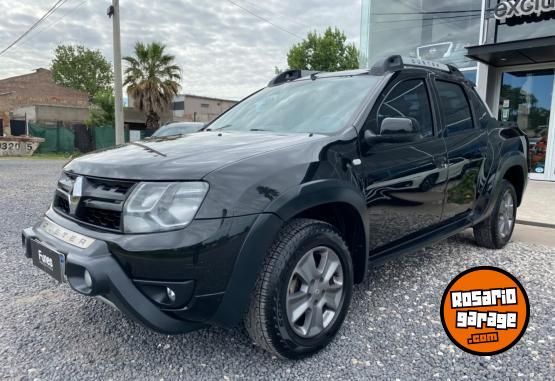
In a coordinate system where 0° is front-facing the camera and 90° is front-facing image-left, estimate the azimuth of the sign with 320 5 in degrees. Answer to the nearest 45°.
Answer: approximately 0°

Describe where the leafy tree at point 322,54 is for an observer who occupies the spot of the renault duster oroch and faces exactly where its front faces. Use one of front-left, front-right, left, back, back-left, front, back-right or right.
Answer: back-right

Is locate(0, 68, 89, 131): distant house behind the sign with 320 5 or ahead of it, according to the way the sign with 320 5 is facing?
behind

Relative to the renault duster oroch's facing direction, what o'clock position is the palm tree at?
The palm tree is roughly at 4 o'clock from the renault duster oroch.

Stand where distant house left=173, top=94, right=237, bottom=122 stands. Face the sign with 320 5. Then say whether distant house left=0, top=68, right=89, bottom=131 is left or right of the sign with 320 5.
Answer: right

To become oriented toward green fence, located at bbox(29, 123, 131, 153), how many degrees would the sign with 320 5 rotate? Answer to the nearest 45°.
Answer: approximately 135° to its left

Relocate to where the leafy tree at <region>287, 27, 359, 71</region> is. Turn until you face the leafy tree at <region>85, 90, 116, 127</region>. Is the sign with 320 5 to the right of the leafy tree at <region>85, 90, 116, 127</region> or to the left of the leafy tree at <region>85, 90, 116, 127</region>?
left

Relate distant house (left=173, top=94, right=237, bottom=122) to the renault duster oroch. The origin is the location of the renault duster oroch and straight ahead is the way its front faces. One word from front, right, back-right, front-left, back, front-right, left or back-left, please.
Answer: back-right

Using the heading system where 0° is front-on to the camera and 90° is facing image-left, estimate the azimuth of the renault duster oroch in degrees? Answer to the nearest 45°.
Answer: approximately 45°
